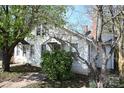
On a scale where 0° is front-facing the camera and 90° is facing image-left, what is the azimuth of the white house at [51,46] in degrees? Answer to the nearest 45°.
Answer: approximately 0°
